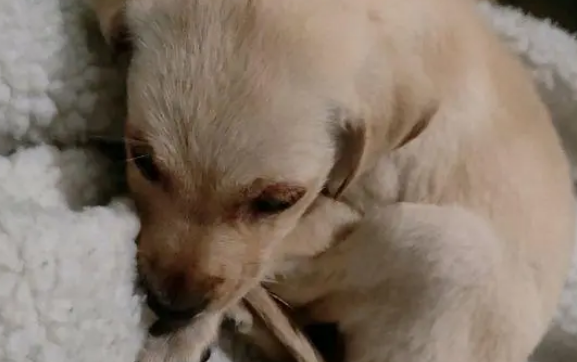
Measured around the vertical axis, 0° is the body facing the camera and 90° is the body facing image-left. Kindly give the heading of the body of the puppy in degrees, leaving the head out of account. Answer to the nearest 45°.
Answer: approximately 45°
